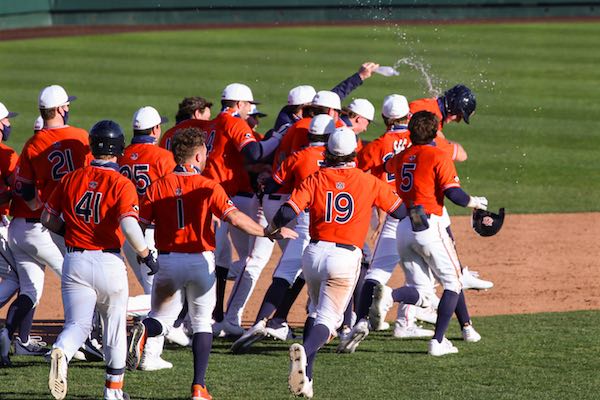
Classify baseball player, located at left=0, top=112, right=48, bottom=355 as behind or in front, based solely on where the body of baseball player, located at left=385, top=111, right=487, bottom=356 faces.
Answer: behind

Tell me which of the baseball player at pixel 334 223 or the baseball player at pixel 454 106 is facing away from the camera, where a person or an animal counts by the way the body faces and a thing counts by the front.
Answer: the baseball player at pixel 334 223

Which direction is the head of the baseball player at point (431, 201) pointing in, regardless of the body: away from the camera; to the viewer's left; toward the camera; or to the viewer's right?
away from the camera

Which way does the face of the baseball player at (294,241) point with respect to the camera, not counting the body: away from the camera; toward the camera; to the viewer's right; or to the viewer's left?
away from the camera

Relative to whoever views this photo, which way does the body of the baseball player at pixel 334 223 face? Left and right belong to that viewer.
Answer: facing away from the viewer

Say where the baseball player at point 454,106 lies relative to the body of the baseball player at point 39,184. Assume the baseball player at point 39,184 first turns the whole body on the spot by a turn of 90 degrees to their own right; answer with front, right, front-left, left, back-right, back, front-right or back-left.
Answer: front-left

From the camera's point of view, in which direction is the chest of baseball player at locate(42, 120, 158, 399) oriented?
away from the camera

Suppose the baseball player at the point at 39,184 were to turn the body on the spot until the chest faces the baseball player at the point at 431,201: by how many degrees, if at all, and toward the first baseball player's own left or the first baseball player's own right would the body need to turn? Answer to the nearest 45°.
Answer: approximately 45° to the first baseball player's own right

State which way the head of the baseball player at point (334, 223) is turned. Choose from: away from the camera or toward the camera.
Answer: away from the camera
